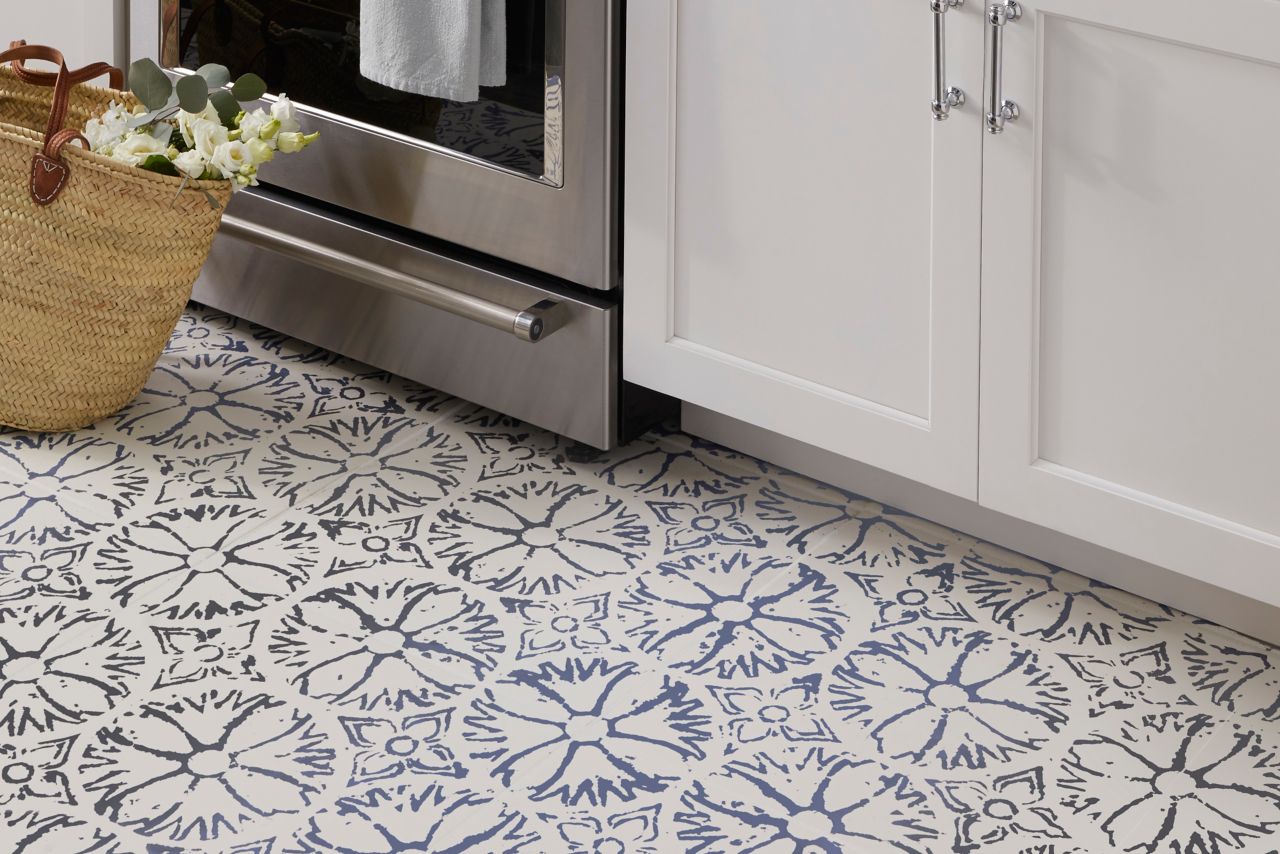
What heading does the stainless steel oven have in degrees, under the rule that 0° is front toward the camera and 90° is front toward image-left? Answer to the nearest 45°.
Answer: approximately 45°

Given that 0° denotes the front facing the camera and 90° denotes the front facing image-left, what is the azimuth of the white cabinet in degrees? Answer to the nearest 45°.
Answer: approximately 45°
